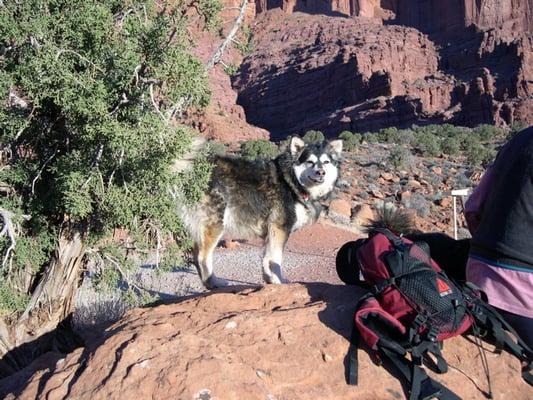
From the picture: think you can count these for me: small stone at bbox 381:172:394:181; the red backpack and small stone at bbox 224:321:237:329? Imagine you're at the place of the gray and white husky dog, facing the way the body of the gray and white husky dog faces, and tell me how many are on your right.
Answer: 2

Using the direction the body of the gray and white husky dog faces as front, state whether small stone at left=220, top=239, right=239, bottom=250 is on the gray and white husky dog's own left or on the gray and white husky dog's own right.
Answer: on the gray and white husky dog's own left

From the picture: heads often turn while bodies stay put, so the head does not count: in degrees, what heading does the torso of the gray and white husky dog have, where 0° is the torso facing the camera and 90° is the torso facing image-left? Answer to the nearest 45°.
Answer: approximately 270°

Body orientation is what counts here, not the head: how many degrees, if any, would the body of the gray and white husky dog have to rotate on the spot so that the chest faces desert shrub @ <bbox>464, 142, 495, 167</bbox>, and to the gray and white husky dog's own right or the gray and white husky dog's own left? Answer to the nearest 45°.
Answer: approximately 45° to the gray and white husky dog's own left

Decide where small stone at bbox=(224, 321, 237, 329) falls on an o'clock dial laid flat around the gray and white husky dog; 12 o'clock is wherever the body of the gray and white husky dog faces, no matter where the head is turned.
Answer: The small stone is roughly at 3 o'clock from the gray and white husky dog.

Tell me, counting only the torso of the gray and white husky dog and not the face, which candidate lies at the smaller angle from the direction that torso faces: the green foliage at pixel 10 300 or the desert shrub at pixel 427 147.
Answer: the desert shrub

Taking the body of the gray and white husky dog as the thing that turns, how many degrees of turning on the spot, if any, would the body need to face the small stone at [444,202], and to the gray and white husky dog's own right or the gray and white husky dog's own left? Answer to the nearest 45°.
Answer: approximately 45° to the gray and white husky dog's own left

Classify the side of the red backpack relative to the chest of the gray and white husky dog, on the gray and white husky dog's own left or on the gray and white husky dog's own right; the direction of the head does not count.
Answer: on the gray and white husky dog's own right

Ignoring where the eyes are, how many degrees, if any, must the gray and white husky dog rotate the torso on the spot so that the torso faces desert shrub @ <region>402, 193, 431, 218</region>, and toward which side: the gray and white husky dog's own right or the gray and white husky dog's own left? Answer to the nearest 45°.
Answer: approximately 45° to the gray and white husky dog's own left
